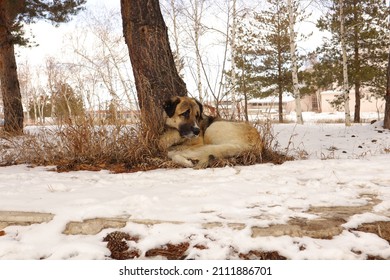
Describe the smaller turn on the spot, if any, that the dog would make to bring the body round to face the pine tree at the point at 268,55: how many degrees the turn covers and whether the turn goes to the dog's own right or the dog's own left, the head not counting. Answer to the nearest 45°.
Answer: approximately 90° to the dog's own right

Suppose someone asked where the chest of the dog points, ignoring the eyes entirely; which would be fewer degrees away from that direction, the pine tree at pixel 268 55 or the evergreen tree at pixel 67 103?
the evergreen tree

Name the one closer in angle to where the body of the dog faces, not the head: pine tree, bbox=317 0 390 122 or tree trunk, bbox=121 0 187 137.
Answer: the tree trunk

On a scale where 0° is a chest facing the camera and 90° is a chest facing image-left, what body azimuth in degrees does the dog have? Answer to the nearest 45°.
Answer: approximately 90°

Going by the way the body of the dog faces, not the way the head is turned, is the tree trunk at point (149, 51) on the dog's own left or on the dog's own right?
on the dog's own right

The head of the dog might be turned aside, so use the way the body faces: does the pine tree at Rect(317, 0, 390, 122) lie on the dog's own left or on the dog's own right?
on the dog's own right

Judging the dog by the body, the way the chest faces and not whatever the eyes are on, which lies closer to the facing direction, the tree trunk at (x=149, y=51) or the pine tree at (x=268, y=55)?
the tree trunk

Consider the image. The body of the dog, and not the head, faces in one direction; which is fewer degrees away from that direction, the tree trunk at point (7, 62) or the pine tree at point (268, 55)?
the tree trunk
